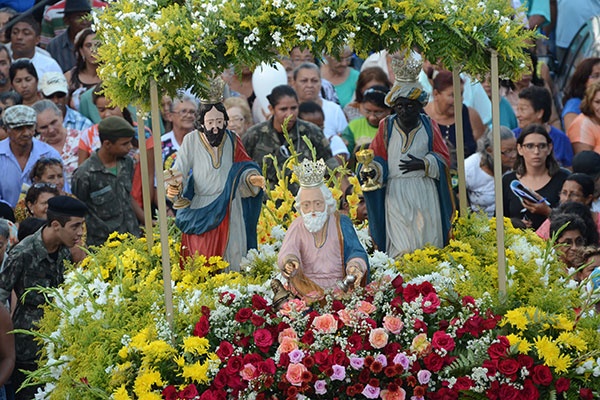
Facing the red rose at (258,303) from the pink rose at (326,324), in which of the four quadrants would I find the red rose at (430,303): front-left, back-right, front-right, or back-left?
back-right

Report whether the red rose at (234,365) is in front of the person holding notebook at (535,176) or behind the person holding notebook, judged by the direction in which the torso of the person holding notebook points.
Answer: in front

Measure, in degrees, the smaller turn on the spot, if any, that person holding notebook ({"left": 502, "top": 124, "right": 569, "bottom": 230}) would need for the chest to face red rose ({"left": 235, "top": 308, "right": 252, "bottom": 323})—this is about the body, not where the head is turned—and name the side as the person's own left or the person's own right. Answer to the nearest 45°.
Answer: approximately 45° to the person's own right

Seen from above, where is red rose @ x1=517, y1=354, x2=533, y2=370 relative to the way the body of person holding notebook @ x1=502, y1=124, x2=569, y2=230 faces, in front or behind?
in front

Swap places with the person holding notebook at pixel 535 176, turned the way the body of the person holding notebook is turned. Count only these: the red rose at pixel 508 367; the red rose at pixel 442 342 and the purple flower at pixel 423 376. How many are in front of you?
3

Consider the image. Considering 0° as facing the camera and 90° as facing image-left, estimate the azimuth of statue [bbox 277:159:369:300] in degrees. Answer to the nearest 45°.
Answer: approximately 0°

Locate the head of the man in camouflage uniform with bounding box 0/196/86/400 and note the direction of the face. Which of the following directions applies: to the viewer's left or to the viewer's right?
to the viewer's right

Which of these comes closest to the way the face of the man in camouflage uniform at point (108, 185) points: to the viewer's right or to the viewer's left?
to the viewer's right

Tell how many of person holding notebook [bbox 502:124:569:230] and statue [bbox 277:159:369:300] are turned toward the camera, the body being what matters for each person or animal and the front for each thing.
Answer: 2

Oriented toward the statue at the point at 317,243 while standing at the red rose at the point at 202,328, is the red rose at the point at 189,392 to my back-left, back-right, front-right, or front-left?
back-right

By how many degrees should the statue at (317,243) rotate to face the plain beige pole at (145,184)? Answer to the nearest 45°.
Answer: approximately 135° to its right
